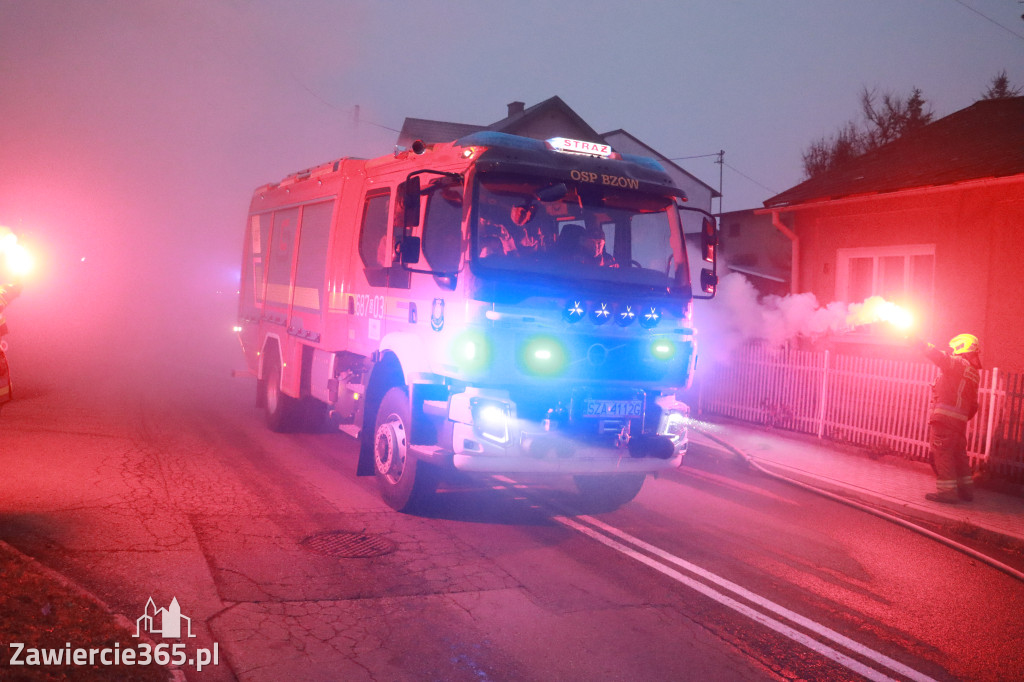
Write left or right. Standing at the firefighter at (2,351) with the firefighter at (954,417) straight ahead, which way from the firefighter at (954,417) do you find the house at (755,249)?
left

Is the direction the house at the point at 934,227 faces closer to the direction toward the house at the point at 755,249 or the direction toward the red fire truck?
the red fire truck

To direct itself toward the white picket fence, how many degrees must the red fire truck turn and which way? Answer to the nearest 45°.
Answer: approximately 90° to its left

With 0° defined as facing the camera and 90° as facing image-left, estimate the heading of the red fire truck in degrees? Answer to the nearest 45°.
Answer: approximately 315°

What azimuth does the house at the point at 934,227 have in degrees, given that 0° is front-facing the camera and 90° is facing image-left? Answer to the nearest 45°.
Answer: approximately 45°

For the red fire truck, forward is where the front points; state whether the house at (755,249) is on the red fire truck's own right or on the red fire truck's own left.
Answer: on the red fire truck's own left

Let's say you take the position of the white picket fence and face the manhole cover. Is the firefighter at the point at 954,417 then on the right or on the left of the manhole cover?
left
